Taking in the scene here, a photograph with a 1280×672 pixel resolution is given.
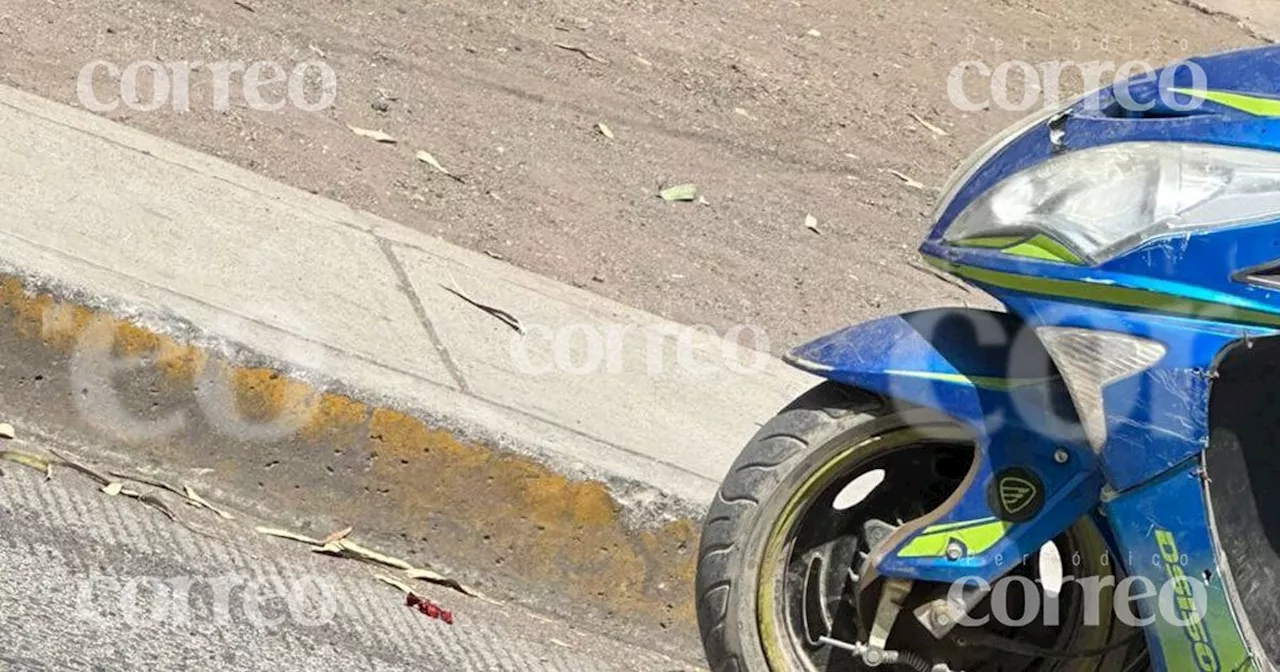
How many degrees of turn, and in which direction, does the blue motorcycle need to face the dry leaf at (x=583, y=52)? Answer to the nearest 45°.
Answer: approximately 45° to its right

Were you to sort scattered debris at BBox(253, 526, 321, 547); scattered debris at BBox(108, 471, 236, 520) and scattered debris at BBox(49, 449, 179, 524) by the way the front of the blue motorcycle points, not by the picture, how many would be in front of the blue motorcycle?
3

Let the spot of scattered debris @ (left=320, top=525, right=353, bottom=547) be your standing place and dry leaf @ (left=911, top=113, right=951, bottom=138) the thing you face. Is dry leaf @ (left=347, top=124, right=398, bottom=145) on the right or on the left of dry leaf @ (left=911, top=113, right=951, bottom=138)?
left

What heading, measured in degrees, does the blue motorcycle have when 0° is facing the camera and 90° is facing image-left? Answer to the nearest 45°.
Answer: approximately 90°

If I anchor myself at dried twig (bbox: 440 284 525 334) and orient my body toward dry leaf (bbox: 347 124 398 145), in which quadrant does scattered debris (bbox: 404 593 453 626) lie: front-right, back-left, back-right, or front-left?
back-left

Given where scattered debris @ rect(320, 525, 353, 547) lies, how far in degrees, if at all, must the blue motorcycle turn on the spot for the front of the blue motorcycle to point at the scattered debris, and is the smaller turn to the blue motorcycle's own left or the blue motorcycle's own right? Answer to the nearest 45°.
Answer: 0° — it already faces it

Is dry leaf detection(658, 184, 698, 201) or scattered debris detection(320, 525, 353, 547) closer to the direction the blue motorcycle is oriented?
the scattered debris

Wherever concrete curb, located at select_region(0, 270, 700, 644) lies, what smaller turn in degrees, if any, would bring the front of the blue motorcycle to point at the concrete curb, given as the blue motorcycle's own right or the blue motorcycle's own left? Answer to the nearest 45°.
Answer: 0° — it already faces it

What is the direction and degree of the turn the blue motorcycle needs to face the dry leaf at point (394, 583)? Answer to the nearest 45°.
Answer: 0° — it already faces it

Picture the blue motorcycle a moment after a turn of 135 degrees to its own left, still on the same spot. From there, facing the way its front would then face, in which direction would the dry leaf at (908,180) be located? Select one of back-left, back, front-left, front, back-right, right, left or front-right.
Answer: back-left

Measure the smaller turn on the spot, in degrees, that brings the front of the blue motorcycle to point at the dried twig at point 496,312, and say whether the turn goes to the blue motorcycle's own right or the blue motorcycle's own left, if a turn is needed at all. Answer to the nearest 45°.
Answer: approximately 45° to the blue motorcycle's own right
